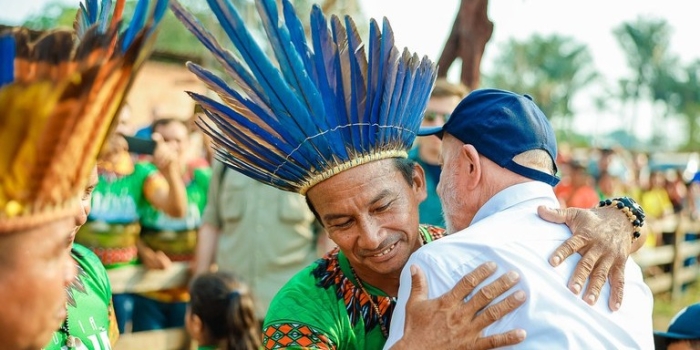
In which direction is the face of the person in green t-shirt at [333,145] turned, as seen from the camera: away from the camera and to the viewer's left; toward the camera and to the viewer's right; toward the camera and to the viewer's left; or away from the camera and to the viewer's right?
toward the camera and to the viewer's right

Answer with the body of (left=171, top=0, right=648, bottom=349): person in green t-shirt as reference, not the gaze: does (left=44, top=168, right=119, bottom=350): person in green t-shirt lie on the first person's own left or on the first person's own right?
on the first person's own right

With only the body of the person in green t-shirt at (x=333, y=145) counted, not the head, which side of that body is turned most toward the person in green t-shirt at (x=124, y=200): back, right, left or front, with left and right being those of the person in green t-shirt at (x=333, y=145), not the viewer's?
back

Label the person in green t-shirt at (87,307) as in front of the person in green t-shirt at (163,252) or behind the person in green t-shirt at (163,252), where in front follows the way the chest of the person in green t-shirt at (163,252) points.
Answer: in front

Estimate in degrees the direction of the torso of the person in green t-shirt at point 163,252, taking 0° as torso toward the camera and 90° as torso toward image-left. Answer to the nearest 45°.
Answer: approximately 0°
